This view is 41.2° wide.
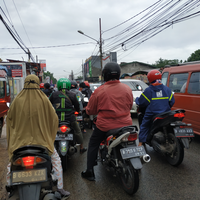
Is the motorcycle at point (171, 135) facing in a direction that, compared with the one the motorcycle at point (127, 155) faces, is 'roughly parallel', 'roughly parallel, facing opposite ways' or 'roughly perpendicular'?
roughly parallel

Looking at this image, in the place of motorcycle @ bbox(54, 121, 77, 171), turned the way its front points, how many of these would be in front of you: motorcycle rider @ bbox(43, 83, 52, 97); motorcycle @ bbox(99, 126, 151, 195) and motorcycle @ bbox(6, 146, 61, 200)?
1

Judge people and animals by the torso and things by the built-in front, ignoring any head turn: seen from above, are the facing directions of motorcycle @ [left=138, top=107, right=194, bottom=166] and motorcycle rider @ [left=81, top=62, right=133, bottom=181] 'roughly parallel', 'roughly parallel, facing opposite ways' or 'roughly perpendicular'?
roughly parallel

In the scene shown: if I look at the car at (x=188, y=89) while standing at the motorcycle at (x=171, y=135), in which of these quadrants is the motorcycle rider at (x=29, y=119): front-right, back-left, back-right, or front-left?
back-left

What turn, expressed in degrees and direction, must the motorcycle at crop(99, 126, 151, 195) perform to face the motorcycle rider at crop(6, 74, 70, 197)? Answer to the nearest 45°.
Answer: approximately 90° to its left

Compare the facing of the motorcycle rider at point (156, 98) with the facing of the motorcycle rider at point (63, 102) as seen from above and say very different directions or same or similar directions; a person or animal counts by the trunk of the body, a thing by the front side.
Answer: same or similar directions

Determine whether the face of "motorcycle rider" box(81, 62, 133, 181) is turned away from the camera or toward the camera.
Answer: away from the camera

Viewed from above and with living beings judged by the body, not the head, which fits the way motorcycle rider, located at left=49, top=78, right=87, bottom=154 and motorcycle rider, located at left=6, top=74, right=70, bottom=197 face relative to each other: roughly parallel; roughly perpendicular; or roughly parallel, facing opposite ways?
roughly parallel

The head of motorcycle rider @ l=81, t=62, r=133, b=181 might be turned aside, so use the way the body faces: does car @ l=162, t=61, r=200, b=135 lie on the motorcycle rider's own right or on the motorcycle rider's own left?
on the motorcycle rider's own right

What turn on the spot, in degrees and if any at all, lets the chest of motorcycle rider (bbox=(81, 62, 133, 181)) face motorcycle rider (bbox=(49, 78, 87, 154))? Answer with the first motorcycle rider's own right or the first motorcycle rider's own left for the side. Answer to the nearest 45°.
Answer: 0° — they already face them

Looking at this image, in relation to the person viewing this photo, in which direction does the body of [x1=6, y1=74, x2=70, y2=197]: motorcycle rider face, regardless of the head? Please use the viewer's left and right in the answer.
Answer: facing away from the viewer

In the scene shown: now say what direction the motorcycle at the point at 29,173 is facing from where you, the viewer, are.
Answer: facing away from the viewer

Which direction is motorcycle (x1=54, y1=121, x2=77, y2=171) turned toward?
away from the camera

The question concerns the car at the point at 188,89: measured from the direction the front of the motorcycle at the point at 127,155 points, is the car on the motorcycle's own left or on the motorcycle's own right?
on the motorcycle's own right

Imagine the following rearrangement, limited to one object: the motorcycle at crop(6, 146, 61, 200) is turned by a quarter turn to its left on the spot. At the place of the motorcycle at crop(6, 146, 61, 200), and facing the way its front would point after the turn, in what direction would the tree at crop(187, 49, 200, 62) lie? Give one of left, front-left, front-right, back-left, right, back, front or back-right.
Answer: back-right

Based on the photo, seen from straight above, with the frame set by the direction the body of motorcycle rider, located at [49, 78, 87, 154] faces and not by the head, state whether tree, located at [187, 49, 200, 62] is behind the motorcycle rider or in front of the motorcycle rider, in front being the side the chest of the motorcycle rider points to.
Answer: in front

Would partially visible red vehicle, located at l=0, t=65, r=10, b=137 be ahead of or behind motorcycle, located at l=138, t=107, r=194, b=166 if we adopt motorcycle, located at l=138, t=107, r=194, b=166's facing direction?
ahead
